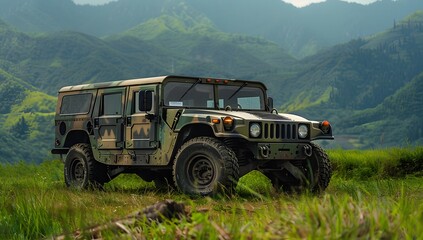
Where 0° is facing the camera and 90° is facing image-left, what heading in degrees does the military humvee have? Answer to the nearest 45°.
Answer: approximately 315°
